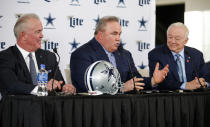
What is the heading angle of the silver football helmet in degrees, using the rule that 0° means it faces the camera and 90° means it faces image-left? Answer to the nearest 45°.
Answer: approximately 225°

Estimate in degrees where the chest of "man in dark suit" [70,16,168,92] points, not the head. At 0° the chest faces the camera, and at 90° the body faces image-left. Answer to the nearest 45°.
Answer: approximately 315°

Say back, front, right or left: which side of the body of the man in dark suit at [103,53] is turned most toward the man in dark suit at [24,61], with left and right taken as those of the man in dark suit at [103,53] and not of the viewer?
right

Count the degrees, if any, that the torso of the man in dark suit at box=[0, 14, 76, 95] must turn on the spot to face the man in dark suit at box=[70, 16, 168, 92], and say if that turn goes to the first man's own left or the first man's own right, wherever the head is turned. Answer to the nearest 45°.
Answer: approximately 45° to the first man's own left

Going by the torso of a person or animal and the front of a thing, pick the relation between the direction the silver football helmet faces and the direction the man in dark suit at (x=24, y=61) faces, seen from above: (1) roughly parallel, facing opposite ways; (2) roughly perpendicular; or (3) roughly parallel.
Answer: roughly perpendicular

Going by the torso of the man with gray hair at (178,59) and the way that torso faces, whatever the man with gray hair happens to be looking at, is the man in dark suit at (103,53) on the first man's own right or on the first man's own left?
on the first man's own right

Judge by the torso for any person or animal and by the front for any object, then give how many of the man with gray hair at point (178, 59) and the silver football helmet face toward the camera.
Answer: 1

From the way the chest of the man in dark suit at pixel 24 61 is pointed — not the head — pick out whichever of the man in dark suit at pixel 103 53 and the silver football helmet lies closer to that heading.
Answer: the silver football helmet

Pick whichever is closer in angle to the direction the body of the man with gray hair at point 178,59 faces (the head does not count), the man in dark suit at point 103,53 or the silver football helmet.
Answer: the silver football helmet

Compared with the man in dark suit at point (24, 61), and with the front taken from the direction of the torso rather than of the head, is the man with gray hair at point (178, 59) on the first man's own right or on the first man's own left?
on the first man's own left
